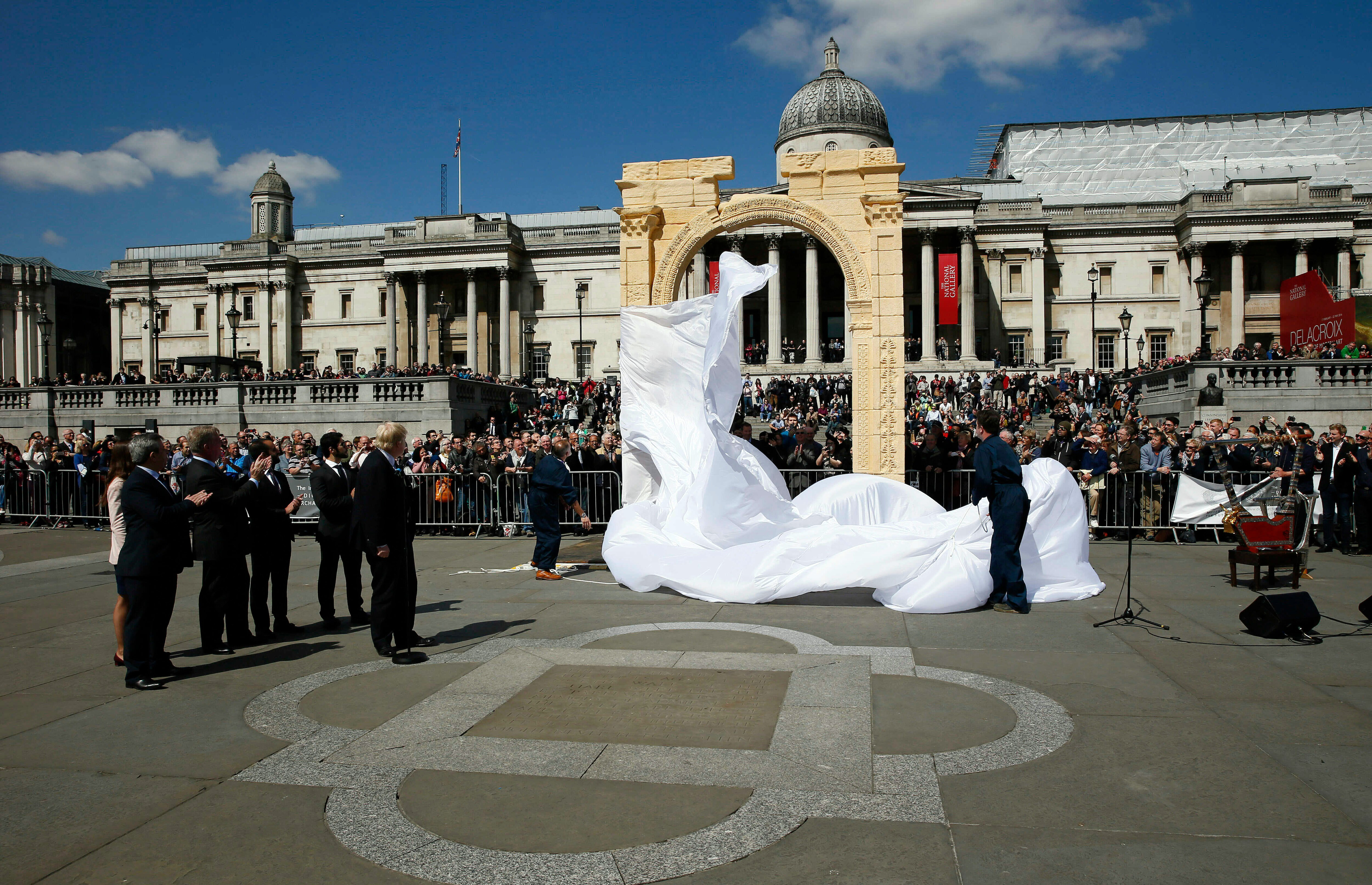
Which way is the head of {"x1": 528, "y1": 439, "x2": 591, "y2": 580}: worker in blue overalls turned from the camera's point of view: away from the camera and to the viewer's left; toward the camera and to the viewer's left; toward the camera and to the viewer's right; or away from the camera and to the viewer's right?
away from the camera and to the viewer's right

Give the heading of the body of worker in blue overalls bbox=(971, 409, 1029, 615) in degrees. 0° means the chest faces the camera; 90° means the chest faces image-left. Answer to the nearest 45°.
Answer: approximately 135°

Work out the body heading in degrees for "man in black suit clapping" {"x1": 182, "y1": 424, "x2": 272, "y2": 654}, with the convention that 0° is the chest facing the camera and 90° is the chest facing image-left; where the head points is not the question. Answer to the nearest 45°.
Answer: approximately 270°

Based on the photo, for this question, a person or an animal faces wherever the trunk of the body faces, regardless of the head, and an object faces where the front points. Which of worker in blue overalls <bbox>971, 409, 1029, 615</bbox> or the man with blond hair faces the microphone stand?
the man with blond hair

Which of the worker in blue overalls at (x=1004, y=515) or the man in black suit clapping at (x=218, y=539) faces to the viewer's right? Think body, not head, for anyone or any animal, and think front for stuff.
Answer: the man in black suit clapping

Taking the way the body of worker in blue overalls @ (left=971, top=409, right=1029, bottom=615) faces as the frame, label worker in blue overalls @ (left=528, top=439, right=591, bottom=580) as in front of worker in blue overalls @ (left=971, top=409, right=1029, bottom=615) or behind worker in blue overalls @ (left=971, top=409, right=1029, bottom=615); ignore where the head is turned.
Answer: in front

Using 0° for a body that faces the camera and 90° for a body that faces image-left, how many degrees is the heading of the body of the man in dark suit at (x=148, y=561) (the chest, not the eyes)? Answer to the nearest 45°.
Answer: approximately 270°

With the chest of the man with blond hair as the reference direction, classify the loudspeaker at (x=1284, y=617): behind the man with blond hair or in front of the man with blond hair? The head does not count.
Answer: in front

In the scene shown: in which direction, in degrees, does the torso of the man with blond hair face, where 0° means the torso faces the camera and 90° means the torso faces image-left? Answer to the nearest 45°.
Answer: approximately 270°

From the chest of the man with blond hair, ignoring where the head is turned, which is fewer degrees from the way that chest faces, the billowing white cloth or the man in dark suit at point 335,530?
the billowing white cloth

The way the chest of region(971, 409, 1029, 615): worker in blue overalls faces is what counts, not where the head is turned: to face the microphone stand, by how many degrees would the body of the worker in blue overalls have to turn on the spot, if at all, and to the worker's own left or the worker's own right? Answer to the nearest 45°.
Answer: approximately 135° to the worker's own right

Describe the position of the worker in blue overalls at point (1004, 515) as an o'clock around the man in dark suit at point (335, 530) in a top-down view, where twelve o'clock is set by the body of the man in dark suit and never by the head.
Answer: The worker in blue overalls is roughly at 11 o'clock from the man in dark suit.
